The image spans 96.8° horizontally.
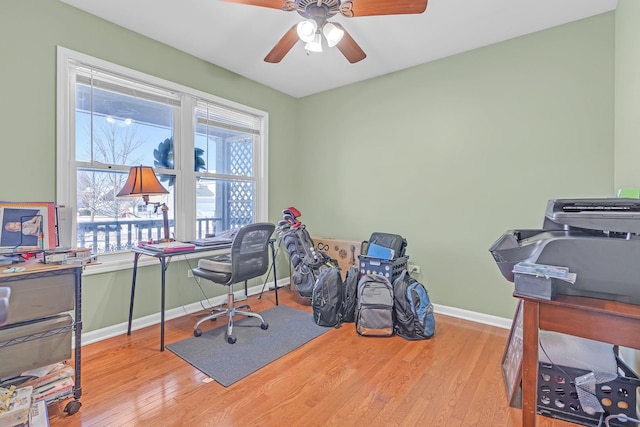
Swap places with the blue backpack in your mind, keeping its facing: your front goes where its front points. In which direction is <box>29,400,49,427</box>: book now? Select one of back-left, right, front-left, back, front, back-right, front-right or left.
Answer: right

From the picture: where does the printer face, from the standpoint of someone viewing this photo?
facing to the left of the viewer

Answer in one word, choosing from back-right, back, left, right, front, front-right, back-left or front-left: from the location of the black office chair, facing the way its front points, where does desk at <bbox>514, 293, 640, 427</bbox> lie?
back

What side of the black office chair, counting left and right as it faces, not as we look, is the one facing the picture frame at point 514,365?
back

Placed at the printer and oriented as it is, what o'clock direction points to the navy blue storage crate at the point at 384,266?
The navy blue storage crate is roughly at 1 o'clock from the printer.

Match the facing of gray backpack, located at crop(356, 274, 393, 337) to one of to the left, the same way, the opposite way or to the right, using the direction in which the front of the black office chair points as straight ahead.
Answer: to the left

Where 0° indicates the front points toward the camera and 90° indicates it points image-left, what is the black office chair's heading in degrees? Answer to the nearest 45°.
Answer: approximately 135°

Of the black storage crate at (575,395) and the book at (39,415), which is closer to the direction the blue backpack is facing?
the black storage crate

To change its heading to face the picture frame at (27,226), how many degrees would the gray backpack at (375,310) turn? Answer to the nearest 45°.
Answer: approximately 45° to its right
